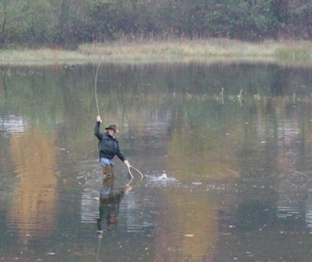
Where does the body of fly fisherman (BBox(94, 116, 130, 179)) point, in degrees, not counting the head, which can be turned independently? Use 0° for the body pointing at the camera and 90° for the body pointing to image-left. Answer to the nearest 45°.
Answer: approximately 315°
